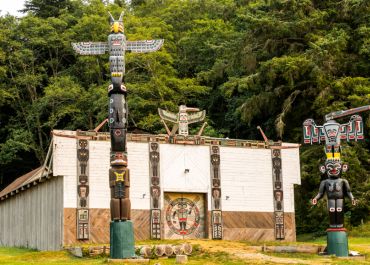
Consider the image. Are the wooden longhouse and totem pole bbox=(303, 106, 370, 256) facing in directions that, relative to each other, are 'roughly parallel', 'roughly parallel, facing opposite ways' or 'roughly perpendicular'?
roughly parallel

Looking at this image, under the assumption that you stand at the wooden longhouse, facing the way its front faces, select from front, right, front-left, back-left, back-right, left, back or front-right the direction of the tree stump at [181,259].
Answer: front

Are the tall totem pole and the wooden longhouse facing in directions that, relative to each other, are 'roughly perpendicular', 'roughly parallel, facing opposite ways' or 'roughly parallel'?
roughly parallel

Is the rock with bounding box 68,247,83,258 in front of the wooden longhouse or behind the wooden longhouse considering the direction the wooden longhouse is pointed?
in front

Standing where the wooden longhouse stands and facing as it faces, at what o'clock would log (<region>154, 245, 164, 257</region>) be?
The log is roughly at 12 o'clock from the wooden longhouse.

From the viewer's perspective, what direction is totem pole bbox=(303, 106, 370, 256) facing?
toward the camera

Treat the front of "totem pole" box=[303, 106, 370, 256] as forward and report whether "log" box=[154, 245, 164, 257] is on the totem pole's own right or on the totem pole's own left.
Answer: on the totem pole's own right

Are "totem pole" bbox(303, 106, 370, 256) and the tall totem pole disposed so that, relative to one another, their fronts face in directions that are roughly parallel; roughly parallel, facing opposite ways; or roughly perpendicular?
roughly parallel

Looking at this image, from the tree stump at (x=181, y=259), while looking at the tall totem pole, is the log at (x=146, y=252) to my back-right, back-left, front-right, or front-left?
front-right

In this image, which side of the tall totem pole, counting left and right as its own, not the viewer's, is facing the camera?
front

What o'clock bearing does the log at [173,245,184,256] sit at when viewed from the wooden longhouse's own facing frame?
The log is roughly at 12 o'clock from the wooden longhouse.

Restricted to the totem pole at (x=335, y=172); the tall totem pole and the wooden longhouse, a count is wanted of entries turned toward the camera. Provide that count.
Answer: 3

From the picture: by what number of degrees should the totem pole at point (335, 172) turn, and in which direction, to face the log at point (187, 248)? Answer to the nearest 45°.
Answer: approximately 90° to its right

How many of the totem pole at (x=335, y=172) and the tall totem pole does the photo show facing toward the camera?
2

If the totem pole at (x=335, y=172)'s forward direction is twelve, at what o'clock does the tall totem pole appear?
The tall totem pole is roughly at 2 o'clock from the totem pole.
